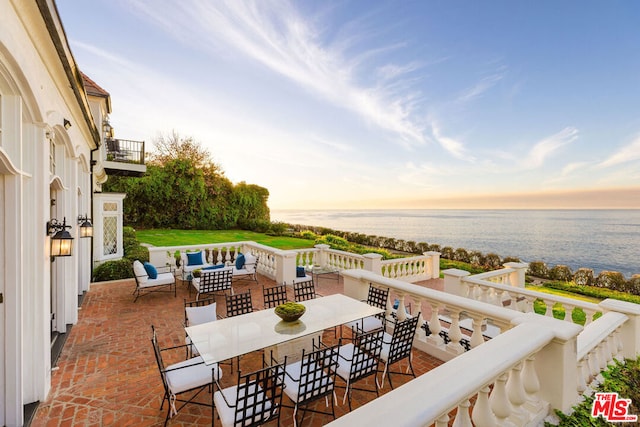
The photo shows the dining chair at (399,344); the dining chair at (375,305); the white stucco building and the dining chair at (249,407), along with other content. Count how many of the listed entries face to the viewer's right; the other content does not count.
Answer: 1

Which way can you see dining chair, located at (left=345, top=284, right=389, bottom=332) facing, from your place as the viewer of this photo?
facing the viewer and to the left of the viewer

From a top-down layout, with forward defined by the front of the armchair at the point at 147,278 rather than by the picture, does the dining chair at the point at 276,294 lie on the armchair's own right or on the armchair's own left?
on the armchair's own right

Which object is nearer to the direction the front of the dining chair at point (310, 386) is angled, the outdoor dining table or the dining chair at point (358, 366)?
the outdoor dining table

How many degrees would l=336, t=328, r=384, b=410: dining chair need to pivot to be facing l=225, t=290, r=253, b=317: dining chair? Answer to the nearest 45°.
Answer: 0° — it already faces it

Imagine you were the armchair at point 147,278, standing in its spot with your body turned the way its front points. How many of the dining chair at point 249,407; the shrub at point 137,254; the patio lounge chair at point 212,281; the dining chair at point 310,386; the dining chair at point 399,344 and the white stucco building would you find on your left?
1

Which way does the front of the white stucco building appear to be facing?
to the viewer's right

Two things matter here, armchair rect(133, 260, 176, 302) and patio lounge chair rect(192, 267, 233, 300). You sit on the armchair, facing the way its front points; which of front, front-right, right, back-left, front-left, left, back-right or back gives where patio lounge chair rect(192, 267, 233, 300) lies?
front-right

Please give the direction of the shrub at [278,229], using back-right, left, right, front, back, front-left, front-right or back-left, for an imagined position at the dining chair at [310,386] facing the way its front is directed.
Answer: front-right

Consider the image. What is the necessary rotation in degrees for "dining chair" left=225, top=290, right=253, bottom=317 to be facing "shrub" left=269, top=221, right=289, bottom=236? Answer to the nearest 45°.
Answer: approximately 135° to its left

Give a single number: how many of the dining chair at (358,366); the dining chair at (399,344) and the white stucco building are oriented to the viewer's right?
1

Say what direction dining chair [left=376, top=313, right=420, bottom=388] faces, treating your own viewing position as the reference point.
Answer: facing away from the viewer and to the left of the viewer

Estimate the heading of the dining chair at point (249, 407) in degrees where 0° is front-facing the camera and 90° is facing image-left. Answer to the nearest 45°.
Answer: approximately 135°

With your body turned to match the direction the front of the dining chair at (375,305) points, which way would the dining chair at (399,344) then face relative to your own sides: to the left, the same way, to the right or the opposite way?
to the right

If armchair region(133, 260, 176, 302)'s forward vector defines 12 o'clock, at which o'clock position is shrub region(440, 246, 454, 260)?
The shrub is roughly at 12 o'clock from the armchair.

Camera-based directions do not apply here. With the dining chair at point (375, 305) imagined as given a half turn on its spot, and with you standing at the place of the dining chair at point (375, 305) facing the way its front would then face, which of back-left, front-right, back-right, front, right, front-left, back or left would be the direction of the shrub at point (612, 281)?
front

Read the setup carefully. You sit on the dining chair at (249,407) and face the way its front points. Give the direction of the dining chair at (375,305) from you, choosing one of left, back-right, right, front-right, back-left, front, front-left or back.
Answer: right
